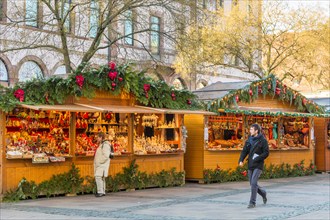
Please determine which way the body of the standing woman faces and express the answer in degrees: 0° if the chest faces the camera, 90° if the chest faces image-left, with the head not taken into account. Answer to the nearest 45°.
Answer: approximately 90°

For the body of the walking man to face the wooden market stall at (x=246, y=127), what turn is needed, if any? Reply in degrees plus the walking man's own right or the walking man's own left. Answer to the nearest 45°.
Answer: approximately 135° to the walking man's own right

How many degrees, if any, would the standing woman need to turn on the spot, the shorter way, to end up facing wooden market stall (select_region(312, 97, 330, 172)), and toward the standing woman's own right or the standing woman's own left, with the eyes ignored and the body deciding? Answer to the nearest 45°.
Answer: approximately 135° to the standing woman's own right

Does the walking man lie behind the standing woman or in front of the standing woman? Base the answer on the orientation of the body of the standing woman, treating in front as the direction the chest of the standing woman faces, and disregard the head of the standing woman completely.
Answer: behind

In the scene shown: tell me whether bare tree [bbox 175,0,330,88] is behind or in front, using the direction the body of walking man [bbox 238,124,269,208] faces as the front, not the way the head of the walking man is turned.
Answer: behind

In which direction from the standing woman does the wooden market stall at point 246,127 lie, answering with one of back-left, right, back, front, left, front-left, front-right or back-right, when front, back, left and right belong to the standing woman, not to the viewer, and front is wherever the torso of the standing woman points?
back-right
